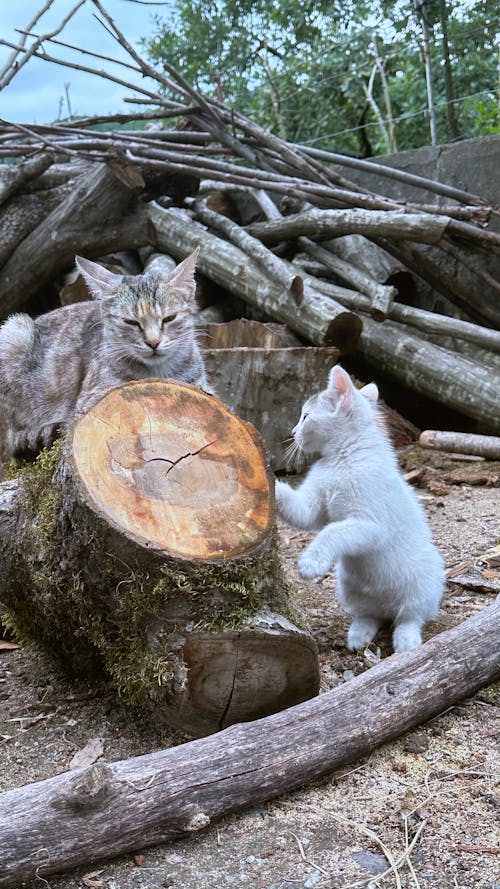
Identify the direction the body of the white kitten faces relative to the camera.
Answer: to the viewer's left

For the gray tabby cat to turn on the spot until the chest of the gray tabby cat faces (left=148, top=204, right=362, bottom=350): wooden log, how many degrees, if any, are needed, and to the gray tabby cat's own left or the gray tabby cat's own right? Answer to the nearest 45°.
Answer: approximately 90° to the gray tabby cat's own left

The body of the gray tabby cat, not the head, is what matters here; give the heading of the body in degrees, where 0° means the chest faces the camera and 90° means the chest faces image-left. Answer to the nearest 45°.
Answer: approximately 315°

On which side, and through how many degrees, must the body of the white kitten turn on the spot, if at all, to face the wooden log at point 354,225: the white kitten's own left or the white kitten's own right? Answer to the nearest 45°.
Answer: approximately 90° to the white kitten's own right

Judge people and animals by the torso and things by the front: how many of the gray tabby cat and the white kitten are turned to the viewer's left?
1

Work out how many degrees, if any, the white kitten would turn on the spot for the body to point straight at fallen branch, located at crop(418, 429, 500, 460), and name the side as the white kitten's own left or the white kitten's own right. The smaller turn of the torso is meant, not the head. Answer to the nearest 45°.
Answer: approximately 90° to the white kitten's own right

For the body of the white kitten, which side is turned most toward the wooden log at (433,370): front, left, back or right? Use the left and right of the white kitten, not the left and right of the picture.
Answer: right

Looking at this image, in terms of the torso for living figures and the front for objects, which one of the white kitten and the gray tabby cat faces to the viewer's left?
the white kitten

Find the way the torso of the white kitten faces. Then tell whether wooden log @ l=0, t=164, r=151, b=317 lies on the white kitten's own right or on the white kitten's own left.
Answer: on the white kitten's own right
